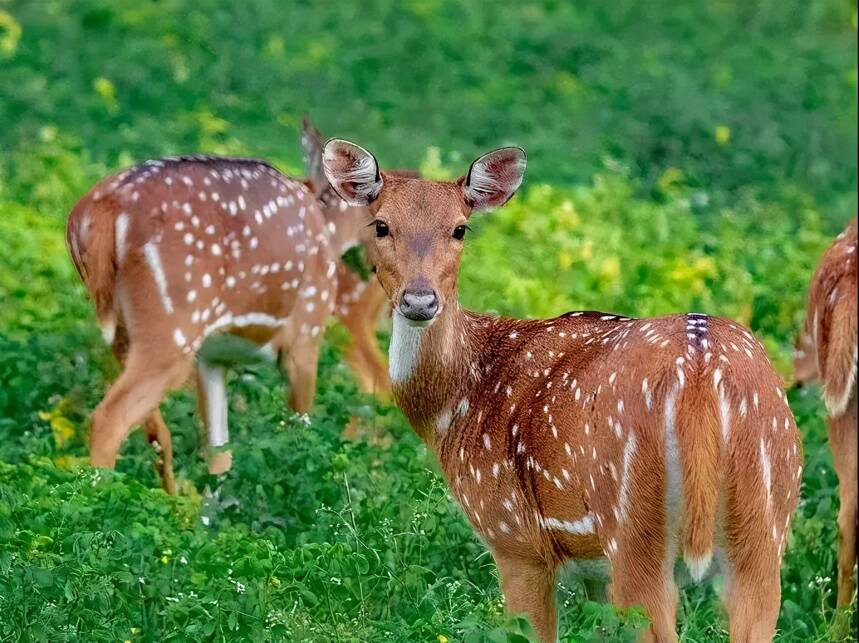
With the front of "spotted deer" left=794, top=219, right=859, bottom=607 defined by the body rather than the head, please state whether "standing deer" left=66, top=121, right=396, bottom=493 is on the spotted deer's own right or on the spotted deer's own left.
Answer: on the spotted deer's own left

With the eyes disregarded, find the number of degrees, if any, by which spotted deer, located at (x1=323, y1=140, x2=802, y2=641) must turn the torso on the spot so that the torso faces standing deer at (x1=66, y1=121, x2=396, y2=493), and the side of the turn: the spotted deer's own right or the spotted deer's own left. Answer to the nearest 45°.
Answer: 0° — it already faces it

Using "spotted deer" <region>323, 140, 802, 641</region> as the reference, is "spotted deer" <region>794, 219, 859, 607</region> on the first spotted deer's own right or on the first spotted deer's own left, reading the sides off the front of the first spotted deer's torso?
on the first spotted deer's own right

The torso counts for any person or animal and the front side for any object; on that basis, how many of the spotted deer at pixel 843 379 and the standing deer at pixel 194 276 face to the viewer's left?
0

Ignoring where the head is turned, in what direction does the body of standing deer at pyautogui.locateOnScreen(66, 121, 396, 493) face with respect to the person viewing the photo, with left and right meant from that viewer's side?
facing away from the viewer and to the right of the viewer

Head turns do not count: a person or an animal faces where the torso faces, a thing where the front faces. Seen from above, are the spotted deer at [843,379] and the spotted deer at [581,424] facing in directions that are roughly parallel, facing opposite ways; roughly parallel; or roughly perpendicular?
roughly perpendicular

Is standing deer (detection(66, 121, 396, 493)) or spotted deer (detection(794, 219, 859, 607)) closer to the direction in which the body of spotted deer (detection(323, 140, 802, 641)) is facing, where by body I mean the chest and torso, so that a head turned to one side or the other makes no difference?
the standing deer

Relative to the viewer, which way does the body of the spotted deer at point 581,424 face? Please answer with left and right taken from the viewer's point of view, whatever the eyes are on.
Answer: facing away from the viewer and to the left of the viewer

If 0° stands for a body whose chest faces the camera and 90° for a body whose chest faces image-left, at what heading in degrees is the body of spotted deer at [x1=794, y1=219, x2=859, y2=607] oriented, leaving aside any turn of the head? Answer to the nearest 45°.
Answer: approximately 225°
